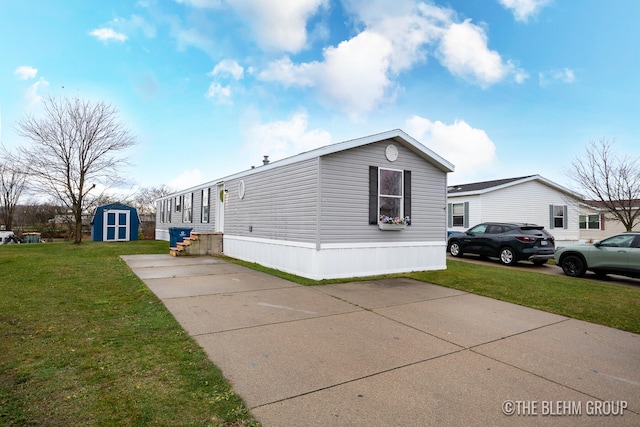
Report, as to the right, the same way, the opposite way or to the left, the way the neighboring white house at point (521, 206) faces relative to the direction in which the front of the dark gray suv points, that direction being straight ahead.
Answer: the opposite way

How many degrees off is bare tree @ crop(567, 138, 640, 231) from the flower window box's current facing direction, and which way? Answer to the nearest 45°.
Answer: approximately 135° to its left

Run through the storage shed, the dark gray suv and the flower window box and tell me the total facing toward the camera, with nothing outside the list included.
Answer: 2

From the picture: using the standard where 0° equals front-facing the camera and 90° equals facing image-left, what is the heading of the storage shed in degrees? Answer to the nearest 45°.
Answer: approximately 0°

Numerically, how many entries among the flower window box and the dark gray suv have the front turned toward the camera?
1

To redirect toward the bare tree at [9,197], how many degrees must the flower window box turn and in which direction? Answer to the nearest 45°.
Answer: approximately 135° to its right

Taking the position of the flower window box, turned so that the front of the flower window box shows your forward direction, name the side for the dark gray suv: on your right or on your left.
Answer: on your left

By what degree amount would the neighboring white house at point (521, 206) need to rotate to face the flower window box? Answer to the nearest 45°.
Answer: approximately 45° to its right

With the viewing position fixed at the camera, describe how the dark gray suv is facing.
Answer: facing away from the viewer and to the left of the viewer
